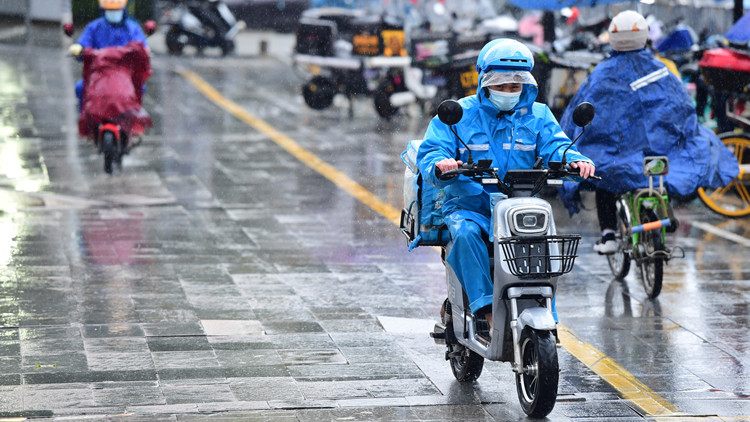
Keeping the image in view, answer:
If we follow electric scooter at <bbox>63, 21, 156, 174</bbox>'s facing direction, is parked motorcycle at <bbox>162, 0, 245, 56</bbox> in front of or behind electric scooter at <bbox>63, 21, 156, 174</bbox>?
behind

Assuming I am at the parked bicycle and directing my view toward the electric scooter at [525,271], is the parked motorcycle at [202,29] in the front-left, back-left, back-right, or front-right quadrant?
back-right

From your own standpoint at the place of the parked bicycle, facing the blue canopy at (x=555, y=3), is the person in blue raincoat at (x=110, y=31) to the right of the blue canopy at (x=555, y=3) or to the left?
left

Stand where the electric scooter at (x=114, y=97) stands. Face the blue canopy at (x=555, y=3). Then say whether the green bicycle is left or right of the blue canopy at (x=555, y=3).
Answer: right

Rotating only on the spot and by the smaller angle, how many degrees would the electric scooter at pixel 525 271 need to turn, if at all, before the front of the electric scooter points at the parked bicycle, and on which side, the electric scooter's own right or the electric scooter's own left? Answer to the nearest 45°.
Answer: approximately 135° to the electric scooter's own left

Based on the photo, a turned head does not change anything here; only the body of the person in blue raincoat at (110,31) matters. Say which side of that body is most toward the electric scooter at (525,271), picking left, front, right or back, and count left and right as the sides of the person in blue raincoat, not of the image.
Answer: front
